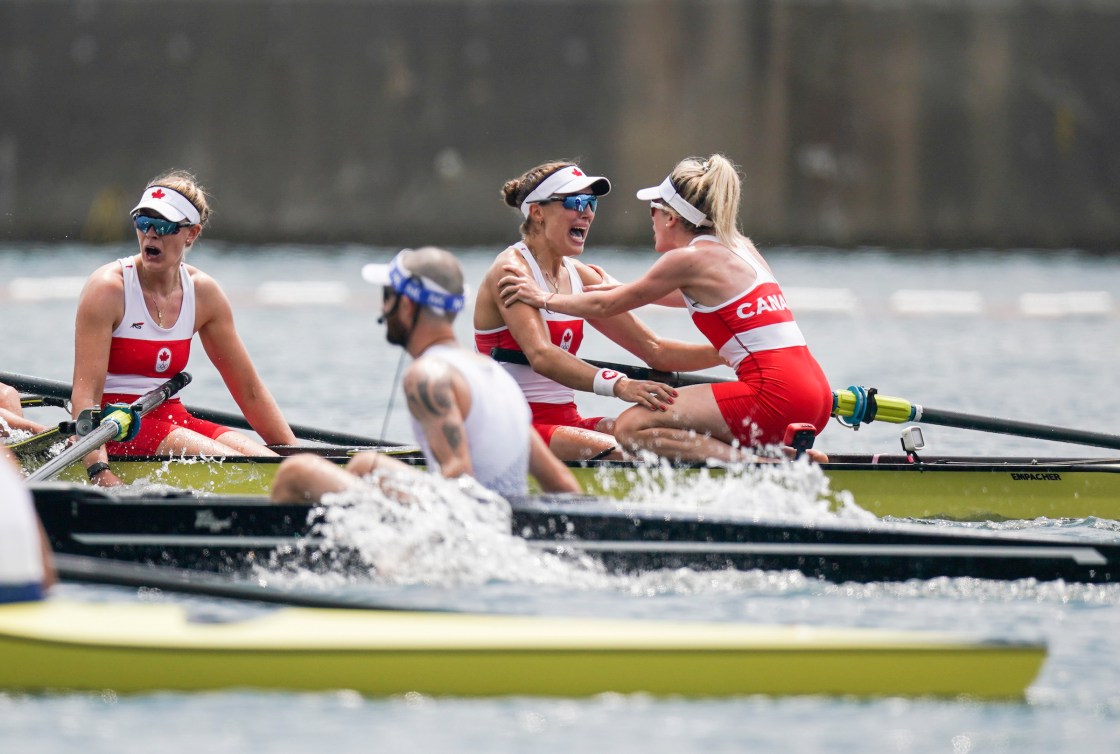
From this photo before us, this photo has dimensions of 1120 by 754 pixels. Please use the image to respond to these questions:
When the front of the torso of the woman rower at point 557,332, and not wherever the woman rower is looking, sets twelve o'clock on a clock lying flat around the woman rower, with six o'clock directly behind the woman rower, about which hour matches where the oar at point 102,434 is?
The oar is roughly at 4 o'clock from the woman rower.

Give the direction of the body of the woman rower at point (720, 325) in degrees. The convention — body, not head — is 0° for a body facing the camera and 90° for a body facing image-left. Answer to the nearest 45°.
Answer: approximately 135°

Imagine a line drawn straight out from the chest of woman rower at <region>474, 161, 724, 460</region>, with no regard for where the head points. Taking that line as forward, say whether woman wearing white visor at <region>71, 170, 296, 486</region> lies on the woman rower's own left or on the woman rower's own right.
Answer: on the woman rower's own right

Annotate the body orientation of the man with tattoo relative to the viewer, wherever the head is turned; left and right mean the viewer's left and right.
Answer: facing away from the viewer and to the left of the viewer

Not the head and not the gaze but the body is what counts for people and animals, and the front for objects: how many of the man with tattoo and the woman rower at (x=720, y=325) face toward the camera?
0

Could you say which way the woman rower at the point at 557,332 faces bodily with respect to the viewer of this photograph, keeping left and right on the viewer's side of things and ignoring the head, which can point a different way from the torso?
facing the viewer and to the right of the viewer

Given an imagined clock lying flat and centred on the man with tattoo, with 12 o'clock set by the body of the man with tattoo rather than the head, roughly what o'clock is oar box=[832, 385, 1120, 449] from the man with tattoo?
The oar is roughly at 3 o'clock from the man with tattoo.

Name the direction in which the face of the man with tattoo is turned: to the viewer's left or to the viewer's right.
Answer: to the viewer's left

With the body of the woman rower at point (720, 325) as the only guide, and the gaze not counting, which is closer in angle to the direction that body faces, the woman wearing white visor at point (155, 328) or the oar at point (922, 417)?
the woman wearing white visor

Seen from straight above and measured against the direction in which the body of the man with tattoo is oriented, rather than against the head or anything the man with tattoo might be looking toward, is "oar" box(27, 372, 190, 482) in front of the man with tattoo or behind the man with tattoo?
in front

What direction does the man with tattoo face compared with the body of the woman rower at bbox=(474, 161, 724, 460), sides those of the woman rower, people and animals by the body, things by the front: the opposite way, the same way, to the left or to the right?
the opposite way

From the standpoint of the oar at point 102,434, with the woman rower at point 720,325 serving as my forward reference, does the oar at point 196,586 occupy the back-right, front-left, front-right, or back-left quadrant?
front-right
